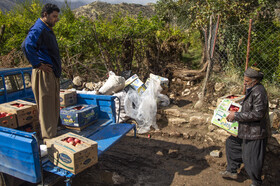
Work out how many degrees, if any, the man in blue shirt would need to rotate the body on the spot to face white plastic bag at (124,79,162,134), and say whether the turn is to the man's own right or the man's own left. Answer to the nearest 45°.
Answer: approximately 45° to the man's own left

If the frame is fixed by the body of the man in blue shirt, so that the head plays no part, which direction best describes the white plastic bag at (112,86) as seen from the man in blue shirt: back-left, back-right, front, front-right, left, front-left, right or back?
front-left

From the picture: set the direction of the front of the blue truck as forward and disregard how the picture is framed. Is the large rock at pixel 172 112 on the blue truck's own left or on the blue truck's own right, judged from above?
on the blue truck's own right

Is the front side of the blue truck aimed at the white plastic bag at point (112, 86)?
no

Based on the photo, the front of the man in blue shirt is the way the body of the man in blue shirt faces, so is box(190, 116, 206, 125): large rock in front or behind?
in front

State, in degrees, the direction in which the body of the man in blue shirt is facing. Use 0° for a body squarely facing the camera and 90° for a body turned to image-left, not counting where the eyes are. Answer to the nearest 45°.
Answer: approximately 270°

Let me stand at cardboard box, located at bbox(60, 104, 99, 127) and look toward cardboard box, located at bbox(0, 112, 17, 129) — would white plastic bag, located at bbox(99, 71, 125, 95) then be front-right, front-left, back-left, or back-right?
back-right

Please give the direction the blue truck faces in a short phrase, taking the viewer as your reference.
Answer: facing away from the viewer and to the left of the viewer

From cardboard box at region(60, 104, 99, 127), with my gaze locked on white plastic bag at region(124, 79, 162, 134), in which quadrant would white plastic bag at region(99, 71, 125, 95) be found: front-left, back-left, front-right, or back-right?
front-left

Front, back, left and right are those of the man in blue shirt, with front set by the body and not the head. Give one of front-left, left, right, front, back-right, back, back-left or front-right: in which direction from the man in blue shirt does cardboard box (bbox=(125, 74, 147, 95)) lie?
front-left

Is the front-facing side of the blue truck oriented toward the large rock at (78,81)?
no
